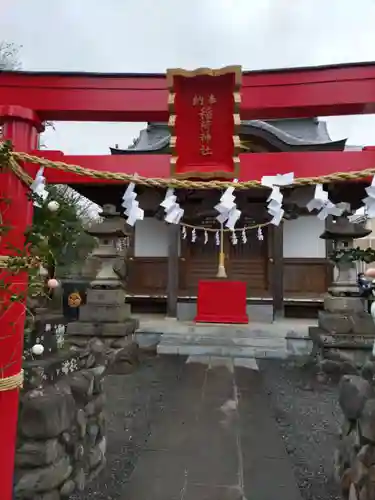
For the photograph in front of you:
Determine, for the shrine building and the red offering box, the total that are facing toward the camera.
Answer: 2

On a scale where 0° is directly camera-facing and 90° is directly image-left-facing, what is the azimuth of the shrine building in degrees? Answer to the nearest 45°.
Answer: approximately 0°

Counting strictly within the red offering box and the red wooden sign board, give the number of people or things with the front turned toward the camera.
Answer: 2

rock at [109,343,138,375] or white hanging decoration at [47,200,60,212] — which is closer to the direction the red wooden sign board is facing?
the white hanging decoration

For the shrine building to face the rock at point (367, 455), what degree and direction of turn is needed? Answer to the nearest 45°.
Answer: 0° — it already faces it

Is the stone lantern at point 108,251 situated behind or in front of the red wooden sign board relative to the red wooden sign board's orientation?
behind

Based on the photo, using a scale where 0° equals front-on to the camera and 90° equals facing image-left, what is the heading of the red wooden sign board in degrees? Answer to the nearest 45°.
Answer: approximately 0°

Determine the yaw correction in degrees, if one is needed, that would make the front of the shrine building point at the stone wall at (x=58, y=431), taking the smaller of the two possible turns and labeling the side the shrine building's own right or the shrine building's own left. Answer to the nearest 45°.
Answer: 0° — it already faces it
